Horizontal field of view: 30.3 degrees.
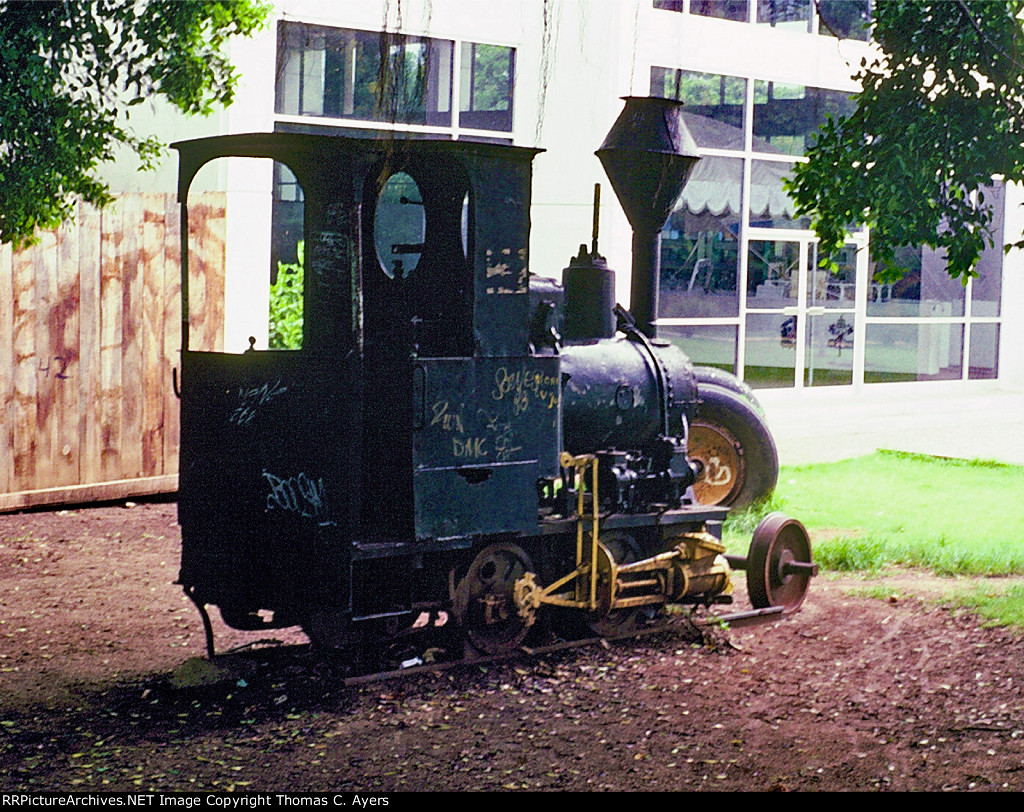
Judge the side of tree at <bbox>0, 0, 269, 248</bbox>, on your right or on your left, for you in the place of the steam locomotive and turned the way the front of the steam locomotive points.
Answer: on your left

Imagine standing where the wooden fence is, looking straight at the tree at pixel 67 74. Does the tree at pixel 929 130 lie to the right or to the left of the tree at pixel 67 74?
left

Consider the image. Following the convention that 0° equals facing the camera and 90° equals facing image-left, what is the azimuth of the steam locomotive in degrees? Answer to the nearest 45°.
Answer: approximately 225°

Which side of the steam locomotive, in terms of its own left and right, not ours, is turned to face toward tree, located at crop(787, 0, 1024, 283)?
front

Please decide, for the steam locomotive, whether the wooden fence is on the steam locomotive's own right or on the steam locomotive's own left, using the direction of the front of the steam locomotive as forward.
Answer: on the steam locomotive's own left

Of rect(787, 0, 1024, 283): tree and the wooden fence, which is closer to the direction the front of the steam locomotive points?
the tree
